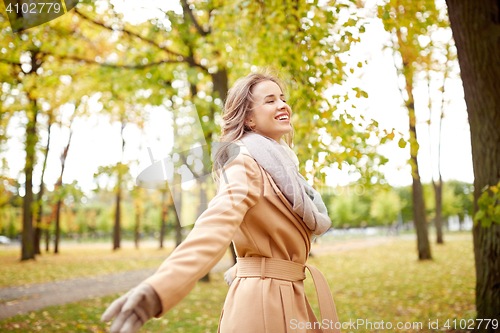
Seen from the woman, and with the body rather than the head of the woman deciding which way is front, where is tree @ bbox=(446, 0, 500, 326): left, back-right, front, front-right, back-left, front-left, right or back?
front-left

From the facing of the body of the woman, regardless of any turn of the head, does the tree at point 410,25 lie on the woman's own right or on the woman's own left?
on the woman's own left

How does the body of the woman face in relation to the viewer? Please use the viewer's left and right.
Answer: facing to the right of the viewer
